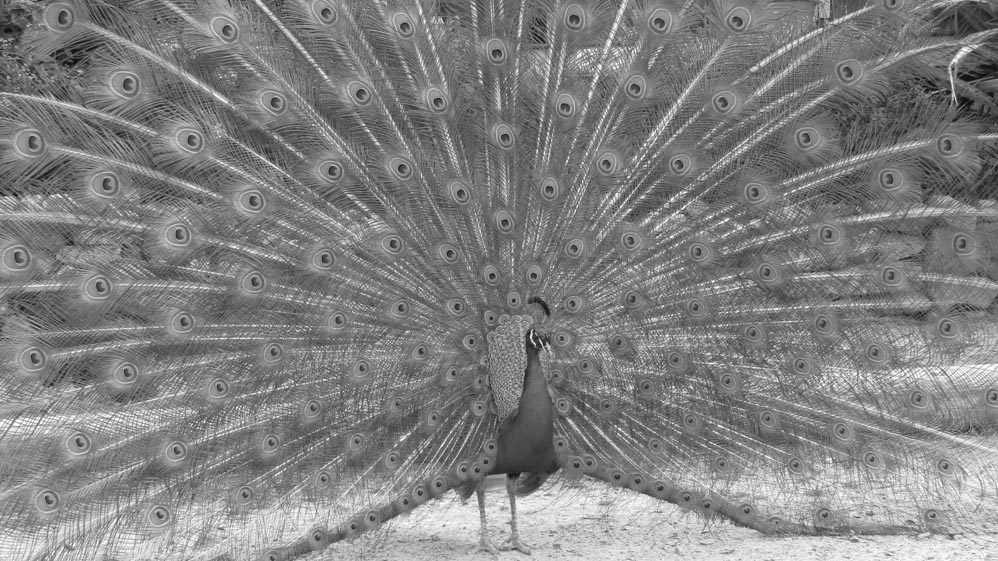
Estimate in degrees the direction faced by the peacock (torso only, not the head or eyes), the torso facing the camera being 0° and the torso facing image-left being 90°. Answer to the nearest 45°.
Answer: approximately 315°
